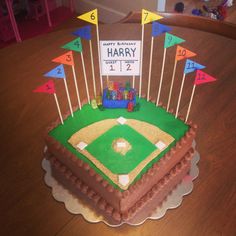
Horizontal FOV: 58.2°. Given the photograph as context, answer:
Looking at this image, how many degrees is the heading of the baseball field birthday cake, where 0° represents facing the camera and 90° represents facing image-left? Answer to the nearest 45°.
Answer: approximately 0°
